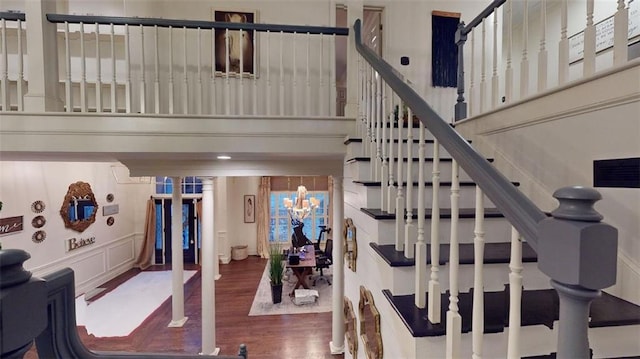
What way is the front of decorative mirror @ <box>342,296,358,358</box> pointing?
to the viewer's left

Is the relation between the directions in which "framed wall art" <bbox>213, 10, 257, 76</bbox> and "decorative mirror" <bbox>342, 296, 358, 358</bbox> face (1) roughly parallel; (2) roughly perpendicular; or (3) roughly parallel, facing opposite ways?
roughly perpendicular

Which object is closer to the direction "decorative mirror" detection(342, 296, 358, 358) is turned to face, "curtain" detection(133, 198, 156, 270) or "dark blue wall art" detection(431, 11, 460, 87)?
the curtain

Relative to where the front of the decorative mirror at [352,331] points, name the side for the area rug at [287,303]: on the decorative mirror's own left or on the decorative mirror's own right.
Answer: on the decorative mirror's own right

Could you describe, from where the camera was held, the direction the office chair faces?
facing to the left of the viewer

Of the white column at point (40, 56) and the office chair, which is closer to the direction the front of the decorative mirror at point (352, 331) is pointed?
the white column

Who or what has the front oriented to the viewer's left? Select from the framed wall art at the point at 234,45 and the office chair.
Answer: the office chair

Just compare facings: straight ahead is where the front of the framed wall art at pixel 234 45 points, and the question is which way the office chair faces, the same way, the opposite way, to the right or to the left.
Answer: to the right

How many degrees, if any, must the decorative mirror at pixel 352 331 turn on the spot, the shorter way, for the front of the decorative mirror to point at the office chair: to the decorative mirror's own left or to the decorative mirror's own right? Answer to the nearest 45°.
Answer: approximately 90° to the decorative mirror's own right
